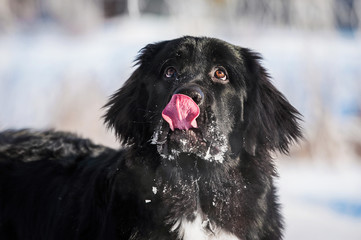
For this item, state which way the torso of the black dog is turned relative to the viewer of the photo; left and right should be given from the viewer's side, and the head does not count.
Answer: facing the viewer and to the right of the viewer
